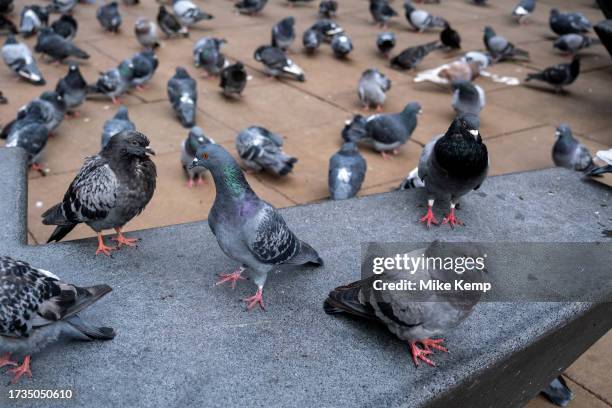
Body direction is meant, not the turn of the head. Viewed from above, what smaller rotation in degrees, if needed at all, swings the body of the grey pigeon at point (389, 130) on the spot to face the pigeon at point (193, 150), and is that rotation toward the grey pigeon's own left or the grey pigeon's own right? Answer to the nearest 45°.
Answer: approximately 135° to the grey pigeon's own right

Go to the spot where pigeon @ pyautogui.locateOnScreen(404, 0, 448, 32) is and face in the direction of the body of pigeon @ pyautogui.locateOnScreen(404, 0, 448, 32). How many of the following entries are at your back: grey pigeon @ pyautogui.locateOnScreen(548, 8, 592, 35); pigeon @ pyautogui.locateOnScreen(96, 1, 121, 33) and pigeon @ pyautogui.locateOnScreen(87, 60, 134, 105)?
1

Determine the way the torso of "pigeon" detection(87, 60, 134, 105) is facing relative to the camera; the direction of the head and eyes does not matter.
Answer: to the viewer's right

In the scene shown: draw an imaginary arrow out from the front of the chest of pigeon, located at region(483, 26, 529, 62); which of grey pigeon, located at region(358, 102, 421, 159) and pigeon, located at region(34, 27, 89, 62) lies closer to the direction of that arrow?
the pigeon

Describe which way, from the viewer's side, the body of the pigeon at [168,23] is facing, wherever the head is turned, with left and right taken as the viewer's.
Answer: facing to the left of the viewer

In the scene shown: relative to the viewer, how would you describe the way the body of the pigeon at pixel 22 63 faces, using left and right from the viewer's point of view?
facing away from the viewer and to the left of the viewer

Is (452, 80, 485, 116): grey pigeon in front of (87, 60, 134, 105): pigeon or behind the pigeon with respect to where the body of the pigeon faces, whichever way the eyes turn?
in front

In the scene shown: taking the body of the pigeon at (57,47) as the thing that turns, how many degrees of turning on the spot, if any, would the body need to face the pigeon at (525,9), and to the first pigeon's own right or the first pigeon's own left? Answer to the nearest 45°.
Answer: approximately 180°

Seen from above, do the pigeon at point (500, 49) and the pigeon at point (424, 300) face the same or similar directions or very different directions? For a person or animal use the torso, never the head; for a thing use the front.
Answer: very different directions

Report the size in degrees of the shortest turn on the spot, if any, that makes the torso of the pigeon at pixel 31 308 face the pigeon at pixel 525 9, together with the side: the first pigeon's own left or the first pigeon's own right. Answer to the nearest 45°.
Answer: approximately 135° to the first pigeon's own right

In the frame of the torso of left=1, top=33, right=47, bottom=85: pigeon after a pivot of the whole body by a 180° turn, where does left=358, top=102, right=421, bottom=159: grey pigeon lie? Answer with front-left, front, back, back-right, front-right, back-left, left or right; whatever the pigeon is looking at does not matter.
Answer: front

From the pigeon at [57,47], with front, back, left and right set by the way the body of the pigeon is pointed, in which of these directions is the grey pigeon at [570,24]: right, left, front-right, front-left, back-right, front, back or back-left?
back

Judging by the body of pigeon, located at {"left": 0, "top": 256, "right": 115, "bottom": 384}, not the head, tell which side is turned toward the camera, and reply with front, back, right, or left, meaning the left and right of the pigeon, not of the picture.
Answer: left

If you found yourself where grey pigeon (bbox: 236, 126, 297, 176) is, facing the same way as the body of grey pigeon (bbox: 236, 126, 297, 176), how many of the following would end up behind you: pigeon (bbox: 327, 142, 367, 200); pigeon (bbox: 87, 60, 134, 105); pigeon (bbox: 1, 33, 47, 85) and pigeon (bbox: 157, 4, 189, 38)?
1

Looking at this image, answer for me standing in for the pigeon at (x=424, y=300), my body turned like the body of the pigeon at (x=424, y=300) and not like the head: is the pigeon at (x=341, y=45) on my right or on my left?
on my left
